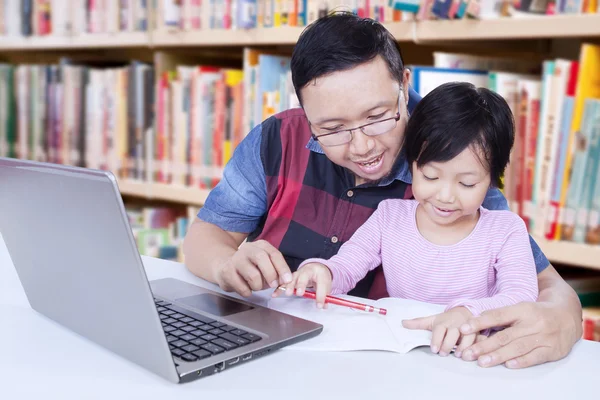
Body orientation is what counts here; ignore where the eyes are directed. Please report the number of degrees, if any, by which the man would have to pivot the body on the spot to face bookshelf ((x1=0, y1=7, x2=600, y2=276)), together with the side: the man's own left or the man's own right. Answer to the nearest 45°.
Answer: approximately 180°

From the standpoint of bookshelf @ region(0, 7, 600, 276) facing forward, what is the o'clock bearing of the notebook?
The notebook is roughly at 11 o'clock from the bookshelf.

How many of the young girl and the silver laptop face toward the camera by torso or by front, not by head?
1

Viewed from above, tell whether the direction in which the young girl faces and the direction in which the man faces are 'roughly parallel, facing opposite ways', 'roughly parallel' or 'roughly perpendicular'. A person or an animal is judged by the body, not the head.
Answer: roughly parallel

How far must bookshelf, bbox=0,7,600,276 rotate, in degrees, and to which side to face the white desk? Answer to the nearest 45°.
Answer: approximately 45° to its left

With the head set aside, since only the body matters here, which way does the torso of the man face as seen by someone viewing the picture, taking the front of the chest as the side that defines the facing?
toward the camera

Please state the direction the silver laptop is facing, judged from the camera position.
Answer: facing away from the viewer and to the right of the viewer

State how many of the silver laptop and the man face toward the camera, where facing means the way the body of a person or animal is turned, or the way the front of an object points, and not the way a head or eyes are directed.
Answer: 1

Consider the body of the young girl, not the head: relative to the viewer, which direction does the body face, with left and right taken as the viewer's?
facing the viewer

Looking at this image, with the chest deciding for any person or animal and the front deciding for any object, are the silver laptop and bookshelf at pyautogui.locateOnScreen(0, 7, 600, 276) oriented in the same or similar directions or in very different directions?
very different directions

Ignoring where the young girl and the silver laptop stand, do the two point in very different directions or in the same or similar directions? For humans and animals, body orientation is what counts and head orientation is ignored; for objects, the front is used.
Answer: very different directions

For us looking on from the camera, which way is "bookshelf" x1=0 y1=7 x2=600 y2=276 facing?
facing the viewer and to the left of the viewer

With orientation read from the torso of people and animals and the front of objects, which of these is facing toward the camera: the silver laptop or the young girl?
the young girl
